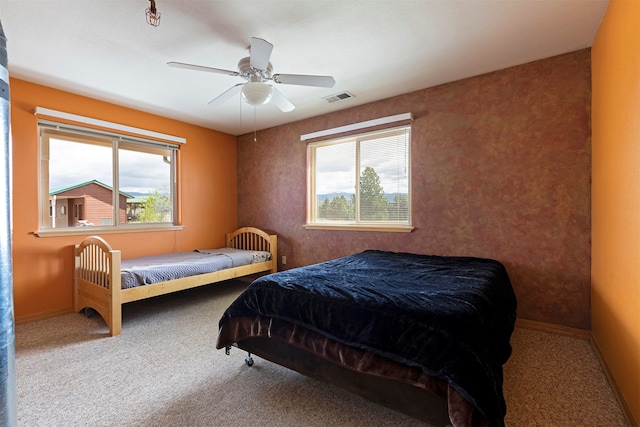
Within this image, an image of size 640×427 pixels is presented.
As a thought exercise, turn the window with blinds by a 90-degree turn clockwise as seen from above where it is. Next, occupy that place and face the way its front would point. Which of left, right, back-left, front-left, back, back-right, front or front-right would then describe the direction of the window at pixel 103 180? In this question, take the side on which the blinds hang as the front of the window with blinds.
front-left

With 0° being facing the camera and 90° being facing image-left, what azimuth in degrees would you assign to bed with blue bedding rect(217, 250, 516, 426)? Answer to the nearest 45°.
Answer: approximately 45°

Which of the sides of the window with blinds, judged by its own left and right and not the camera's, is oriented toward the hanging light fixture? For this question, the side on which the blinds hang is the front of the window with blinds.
front

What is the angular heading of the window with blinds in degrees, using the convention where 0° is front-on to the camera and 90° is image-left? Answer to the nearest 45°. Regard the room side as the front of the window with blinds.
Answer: approximately 45°

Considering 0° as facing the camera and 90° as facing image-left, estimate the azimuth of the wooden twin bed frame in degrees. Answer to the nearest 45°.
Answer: approximately 45°

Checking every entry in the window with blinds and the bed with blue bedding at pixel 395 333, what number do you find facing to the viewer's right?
0

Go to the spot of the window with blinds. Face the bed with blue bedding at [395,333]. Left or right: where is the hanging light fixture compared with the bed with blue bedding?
right
